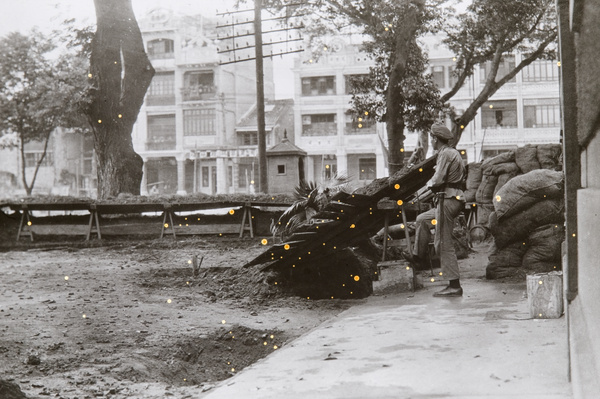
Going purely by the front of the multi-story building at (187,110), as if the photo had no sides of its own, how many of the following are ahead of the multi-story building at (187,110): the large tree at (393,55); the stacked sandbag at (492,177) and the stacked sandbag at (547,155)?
3

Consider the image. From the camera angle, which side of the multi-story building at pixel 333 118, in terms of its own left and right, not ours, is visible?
front

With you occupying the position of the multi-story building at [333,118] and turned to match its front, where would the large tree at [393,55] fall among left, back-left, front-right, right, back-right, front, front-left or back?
front

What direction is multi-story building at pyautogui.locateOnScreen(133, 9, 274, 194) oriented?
toward the camera

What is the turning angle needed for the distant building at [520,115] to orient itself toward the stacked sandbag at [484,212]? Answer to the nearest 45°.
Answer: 0° — it already faces it

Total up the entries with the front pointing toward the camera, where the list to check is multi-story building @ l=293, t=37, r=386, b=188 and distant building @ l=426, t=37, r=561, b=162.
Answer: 2

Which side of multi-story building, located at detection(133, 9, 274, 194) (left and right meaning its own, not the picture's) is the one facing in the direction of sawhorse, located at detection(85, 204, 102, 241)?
front

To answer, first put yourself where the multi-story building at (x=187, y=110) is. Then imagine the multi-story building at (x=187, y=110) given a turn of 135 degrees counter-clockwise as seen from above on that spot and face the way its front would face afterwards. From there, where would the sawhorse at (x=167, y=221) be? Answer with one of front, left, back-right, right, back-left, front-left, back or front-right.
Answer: back-right

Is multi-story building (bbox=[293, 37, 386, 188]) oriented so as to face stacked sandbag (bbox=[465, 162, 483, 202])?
yes

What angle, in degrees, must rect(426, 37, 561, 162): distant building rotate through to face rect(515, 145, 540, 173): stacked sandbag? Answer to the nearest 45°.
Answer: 0° — it already faces it

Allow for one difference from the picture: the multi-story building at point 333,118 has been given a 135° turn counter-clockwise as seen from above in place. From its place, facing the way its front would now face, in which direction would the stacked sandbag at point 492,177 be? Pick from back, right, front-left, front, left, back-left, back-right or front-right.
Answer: back-right

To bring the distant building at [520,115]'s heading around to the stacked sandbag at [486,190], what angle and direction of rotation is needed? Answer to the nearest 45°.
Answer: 0° — it already faces it

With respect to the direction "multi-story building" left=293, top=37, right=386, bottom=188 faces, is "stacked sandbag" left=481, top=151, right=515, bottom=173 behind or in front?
in front

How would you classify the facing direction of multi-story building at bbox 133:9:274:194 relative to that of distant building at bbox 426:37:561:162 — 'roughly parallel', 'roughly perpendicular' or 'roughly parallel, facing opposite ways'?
roughly parallel

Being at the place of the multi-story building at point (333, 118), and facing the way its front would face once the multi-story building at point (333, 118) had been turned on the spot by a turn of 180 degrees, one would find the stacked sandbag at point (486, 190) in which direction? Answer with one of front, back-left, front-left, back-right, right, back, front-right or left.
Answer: back

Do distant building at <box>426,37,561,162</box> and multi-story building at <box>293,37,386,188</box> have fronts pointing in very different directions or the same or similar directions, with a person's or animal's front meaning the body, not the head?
same or similar directions

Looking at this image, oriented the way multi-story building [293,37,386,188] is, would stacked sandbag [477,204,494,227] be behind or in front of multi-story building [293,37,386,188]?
in front

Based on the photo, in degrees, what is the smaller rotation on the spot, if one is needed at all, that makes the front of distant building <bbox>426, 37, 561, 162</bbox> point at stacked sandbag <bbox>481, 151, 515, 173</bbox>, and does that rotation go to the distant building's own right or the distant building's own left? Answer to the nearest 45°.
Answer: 0° — it already faces it
